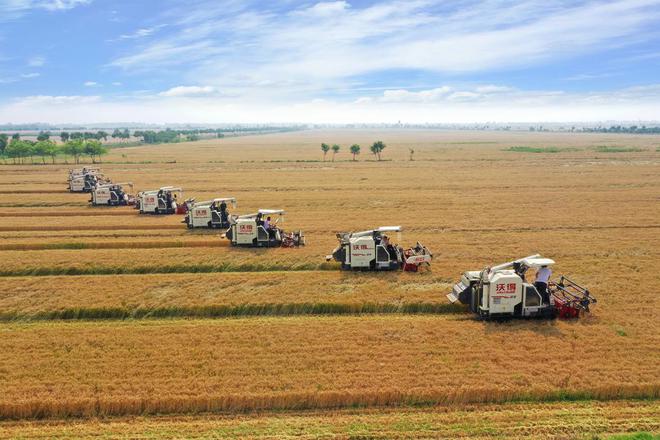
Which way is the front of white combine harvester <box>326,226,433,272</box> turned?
to the viewer's right

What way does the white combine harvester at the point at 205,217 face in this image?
to the viewer's right

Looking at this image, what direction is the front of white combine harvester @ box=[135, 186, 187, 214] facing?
to the viewer's right

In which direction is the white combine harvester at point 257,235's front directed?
to the viewer's right

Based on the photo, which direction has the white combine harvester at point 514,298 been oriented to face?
to the viewer's right

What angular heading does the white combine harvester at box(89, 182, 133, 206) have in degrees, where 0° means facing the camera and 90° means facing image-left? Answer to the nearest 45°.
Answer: approximately 270°

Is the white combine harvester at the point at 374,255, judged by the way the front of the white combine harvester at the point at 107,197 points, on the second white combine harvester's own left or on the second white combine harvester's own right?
on the second white combine harvester's own right

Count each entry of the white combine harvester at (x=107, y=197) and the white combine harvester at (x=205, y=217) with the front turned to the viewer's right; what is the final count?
2
